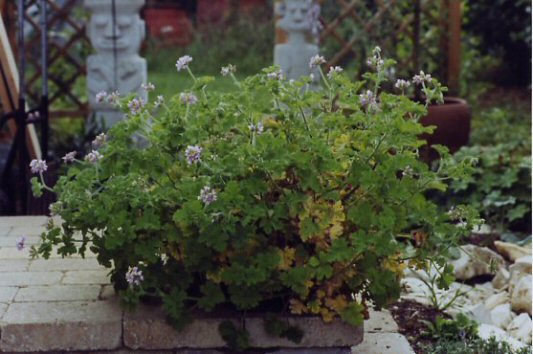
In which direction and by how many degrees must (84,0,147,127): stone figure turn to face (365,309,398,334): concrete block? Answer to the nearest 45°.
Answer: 0° — it already faces it

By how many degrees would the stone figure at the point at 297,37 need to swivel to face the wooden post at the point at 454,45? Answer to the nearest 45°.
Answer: approximately 135° to its left

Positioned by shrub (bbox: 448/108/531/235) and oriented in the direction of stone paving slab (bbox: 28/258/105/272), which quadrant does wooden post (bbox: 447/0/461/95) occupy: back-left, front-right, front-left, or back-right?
back-right

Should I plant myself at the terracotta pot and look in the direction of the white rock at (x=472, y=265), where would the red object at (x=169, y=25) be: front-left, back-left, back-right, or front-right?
back-right

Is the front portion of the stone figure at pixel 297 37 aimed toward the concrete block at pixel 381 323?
yes

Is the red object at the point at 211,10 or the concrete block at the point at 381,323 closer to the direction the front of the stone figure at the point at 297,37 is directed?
the concrete block

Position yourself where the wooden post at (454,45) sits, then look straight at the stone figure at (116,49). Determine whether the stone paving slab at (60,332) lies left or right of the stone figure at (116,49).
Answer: left

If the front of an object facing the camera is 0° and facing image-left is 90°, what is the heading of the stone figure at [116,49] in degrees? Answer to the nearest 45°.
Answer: approximately 0°

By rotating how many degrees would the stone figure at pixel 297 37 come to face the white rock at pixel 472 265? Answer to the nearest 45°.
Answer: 0° — it already faces it

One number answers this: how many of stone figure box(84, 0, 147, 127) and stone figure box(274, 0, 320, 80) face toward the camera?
2

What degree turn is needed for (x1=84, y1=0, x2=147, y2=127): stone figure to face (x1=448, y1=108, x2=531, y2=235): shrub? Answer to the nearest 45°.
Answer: approximately 45° to its left

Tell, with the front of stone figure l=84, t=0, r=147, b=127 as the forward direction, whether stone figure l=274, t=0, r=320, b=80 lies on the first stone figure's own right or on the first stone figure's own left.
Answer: on the first stone figure's own left

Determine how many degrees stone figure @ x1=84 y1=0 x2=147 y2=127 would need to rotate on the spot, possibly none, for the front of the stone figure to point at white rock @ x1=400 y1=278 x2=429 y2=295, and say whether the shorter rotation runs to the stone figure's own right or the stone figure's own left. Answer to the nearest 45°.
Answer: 0° — it already faces it
